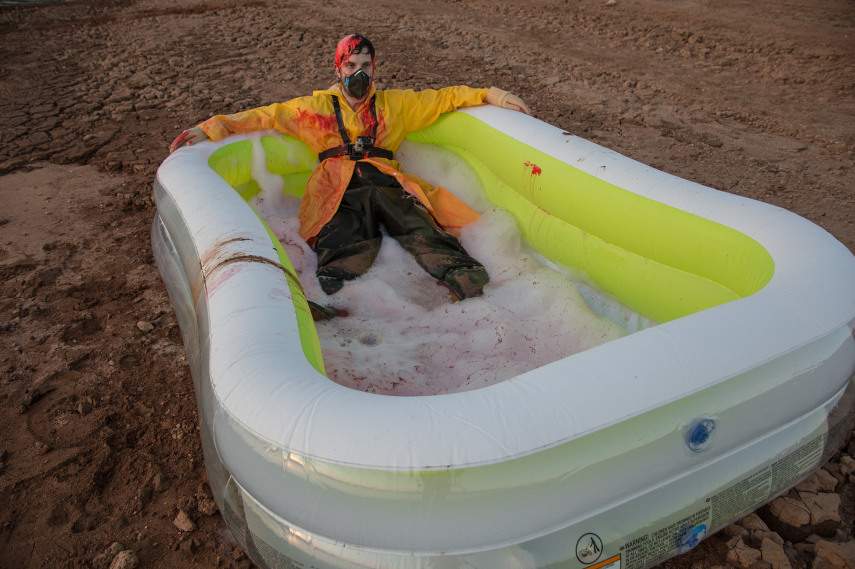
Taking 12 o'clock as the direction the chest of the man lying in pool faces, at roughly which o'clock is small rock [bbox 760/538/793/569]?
The small rock is roughly at 11 o'clock from the man lying in pool.

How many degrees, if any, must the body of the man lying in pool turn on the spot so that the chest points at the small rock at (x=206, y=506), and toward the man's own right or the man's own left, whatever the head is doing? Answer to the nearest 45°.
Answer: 0° — they already face it

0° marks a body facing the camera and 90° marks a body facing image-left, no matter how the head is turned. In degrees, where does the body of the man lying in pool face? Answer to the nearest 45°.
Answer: approximately 0°

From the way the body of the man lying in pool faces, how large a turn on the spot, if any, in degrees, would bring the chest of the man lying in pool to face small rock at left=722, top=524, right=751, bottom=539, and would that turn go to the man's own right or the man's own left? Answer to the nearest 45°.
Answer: approximately 45° to the man's own left

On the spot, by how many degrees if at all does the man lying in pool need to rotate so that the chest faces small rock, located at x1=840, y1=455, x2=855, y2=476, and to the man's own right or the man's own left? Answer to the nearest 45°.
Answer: approximately 45° to the man's own left

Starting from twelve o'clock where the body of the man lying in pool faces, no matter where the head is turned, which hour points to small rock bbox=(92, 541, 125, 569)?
The small rock is roughly at 1 o'clock from the man lying in pool.

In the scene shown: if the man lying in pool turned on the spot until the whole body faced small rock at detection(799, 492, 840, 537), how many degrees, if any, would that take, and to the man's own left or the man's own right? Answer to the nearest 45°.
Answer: approximately 45° to the man's own left

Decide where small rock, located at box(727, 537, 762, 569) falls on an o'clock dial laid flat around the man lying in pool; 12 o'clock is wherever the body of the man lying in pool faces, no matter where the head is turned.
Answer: The small rock is roughly at 11 o'clock from the man lying in pool.

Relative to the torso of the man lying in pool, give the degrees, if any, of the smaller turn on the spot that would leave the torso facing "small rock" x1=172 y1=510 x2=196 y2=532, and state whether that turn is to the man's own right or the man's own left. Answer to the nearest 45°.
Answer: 0° — they already face it
